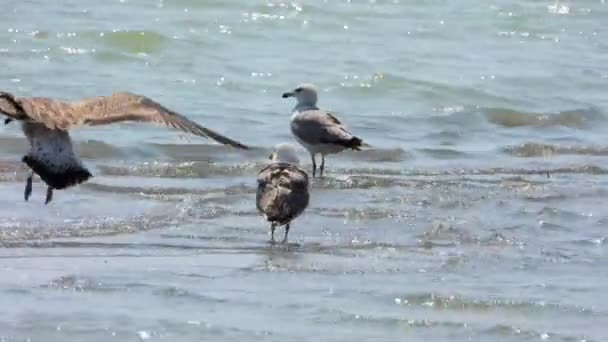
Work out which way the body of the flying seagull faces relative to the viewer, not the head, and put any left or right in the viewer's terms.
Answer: facing away from the viewer and to the left of the viewer

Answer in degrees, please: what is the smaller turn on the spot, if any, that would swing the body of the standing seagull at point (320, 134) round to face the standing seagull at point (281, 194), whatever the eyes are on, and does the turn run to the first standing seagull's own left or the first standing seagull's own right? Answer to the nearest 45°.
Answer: approximately 90° to the first standing seagull's own left

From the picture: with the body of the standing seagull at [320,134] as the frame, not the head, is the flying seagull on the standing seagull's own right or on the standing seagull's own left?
on the standing seagull's own left

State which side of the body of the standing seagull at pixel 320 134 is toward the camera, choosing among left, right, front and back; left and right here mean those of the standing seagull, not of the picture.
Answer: left
